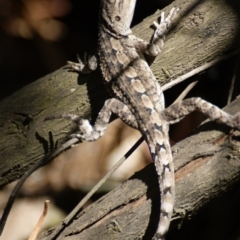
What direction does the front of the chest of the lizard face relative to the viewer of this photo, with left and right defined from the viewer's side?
facing away from the viewer

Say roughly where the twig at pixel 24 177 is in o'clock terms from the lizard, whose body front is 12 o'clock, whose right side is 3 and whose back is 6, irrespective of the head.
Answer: The twig is roughly at 8 o'clock from the lizard.

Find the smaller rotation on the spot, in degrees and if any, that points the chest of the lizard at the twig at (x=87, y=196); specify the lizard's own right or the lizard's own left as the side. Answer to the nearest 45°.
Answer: approximately 135° to the lizard's own left
